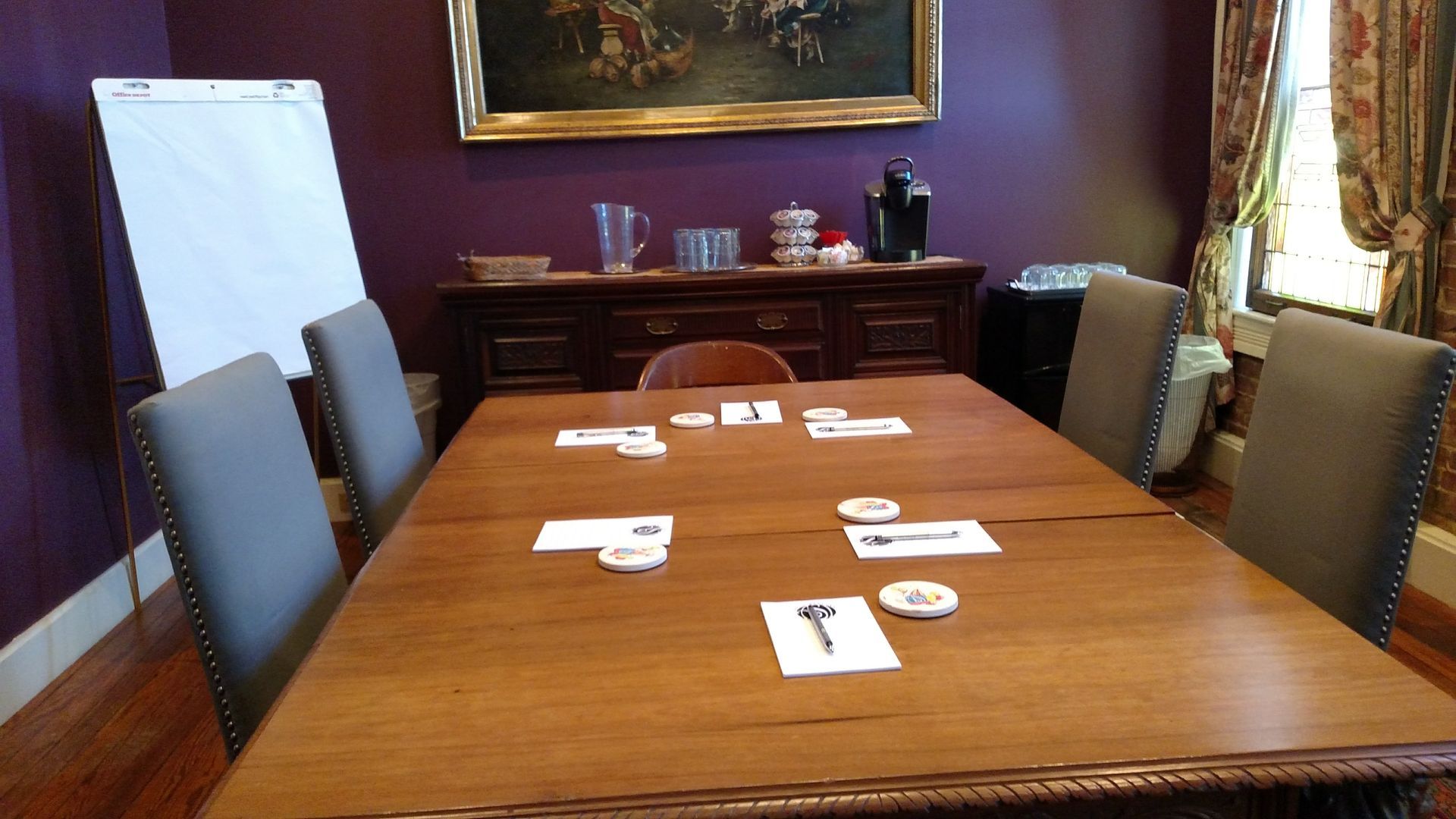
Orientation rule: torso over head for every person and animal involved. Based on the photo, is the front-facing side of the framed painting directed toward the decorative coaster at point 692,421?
yes

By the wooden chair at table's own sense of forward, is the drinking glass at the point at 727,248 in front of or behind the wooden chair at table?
behind

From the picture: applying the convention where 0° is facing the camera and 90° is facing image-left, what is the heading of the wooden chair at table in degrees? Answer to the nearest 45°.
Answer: approximately 0°

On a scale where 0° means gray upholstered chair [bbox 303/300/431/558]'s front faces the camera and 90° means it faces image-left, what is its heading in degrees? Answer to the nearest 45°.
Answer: approximately 315°

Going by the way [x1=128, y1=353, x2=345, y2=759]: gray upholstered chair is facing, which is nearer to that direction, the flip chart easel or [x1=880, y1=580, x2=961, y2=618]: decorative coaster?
the decorative coaster

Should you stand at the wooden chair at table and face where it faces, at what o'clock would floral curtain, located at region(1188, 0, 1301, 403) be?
The floral curtain is roughly at 8 o'clock from the wooden chair at table.

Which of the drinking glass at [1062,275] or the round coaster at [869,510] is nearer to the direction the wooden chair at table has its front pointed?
the round coaster

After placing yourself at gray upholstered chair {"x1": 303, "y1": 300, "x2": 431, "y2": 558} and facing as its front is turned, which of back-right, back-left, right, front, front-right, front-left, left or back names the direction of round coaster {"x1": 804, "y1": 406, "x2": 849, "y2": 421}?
front-left

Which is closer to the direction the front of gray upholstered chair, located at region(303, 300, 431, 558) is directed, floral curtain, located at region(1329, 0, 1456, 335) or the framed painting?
the floral curtain
